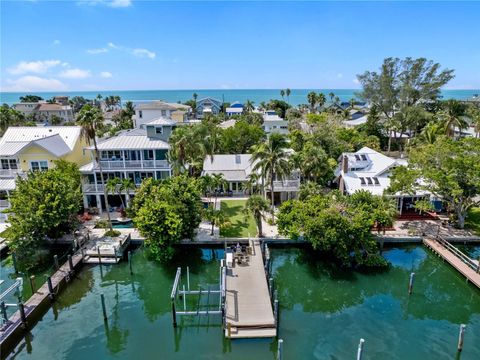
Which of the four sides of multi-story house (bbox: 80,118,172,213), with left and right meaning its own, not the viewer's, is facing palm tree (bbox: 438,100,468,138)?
left

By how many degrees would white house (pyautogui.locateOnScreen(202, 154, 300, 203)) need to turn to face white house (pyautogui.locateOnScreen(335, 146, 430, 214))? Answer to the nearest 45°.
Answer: approximately 90° to its left

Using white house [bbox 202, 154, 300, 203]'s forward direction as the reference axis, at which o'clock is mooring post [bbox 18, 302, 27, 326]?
The mooring post is roughly at 1 o'clock from the white house.

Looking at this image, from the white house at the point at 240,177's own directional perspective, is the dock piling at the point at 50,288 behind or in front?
in front

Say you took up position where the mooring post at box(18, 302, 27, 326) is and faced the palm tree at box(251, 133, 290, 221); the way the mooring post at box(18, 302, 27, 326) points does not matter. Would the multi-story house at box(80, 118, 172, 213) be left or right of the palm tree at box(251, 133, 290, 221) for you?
left

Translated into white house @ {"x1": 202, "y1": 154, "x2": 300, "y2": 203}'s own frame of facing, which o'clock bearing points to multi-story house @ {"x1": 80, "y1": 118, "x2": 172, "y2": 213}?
The multi-story house is roughly at 2 o'clock from the white house.

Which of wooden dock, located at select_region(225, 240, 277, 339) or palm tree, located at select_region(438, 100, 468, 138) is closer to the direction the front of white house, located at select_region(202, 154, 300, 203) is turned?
the wooden dock

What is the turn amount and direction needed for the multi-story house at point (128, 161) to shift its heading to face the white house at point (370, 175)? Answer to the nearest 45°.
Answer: approximately 90° to its left

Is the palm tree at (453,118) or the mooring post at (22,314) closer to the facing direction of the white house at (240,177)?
the mooring post

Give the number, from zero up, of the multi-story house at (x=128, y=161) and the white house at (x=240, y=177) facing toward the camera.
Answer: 2

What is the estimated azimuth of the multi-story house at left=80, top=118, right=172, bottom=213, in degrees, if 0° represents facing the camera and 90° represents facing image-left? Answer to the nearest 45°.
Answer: approximately 0°

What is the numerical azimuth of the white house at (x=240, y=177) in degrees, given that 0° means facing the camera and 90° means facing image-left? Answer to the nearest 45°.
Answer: approximately 0°
